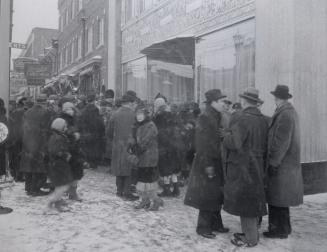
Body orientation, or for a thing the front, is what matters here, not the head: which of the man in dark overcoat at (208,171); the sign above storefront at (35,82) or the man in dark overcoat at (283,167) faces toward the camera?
the sign above storefront

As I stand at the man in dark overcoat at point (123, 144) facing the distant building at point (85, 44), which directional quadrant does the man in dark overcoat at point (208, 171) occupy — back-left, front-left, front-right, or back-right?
back-right

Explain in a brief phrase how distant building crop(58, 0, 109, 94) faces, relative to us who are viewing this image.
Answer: facing the viewer and to the left of the viewer

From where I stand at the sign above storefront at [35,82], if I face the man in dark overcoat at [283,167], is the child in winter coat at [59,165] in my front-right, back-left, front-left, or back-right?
front-right

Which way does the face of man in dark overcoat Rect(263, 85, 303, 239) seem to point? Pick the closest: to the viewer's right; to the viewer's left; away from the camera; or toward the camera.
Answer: to the viewer's left

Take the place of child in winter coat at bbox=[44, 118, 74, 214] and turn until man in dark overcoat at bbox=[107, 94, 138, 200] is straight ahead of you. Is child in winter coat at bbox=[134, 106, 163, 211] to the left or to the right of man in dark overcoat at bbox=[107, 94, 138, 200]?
right

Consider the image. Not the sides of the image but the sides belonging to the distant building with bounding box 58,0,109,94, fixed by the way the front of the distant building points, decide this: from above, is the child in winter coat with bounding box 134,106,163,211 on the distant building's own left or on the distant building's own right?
on the distant building's own left

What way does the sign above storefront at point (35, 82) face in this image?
toward the camera

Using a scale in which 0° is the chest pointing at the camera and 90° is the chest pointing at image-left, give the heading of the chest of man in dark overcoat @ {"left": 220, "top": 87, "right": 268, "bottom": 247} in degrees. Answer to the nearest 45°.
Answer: approximately 135°

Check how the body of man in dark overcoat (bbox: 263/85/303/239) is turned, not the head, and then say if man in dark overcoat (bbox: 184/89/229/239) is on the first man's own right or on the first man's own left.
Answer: on the first man's own left
